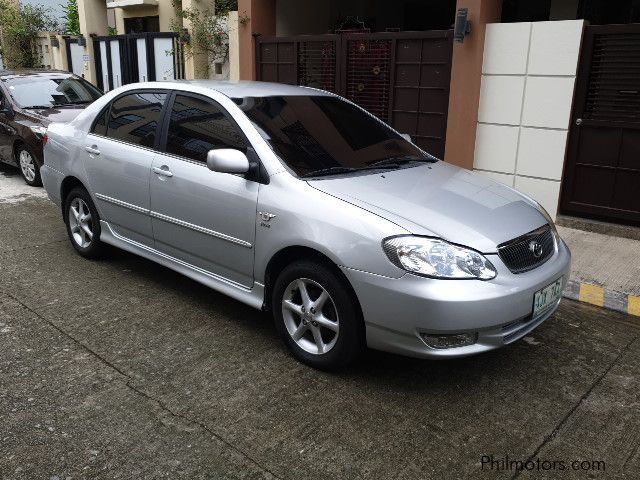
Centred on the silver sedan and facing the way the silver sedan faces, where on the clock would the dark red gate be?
The dark red gate is roughly at 8 o'clock from the silver sedan.

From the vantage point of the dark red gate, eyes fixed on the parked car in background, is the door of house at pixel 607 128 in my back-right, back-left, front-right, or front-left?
back-left

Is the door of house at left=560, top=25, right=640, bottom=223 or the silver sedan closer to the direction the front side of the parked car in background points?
the silver sedan

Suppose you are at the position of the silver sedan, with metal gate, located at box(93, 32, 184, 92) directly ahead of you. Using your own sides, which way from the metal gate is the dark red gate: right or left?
right

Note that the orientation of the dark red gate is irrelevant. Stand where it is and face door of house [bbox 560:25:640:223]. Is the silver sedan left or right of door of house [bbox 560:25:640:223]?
right

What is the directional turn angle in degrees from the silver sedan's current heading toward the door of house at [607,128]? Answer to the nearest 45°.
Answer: approximately 90° to its left

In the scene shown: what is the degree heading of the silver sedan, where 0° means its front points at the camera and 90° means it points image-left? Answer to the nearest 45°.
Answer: approximately 315°

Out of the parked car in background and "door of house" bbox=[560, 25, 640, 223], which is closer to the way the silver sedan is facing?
the door of house

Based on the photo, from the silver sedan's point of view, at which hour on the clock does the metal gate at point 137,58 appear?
The metal gate is roughly at 7 o'clock from the silver sedan.
